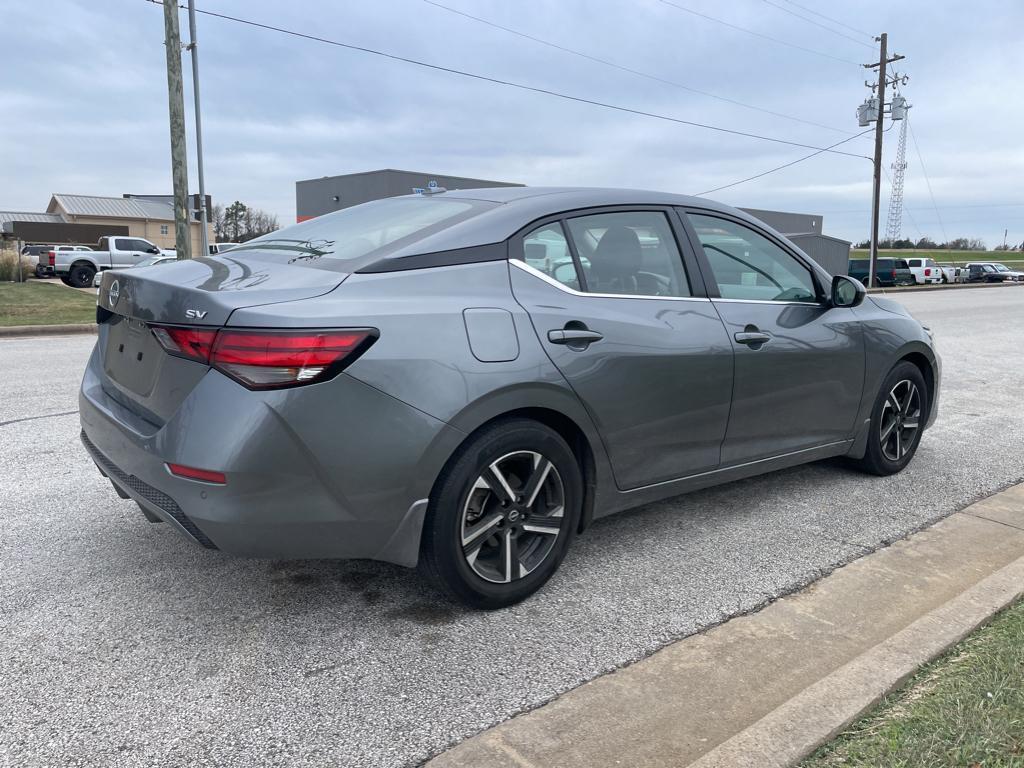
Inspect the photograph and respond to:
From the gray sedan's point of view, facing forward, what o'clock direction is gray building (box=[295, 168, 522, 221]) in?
The gray building is roughly at 10 o'clock from the gray sedan.

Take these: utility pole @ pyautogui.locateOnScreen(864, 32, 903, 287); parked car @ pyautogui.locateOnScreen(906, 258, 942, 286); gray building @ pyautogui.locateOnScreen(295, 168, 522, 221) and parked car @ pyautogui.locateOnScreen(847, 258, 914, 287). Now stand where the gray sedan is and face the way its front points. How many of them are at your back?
0

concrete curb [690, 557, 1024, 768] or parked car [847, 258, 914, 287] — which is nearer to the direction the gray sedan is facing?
the parked car

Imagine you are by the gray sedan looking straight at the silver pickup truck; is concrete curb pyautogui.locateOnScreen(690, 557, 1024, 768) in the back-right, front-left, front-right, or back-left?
back-right

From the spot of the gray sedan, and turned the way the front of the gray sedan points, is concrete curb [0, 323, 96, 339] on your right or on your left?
on your left

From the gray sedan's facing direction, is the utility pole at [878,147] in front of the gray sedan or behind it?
in front

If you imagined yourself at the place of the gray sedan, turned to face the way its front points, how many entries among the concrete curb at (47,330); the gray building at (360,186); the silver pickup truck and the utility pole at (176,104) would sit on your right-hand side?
0

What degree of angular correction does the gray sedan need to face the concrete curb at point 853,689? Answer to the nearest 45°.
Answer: approximately 90° to its right

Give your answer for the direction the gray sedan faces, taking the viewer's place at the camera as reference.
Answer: facing away from the viewer and to the right of the viewer

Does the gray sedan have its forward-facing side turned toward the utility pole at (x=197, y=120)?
no

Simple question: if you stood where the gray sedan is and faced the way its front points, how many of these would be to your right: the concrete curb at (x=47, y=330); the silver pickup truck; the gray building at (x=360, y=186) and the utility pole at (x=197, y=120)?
0

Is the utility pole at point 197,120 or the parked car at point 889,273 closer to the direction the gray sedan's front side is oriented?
the parked car

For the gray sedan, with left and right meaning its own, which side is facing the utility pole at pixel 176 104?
left

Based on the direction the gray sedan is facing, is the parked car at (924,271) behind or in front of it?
in front

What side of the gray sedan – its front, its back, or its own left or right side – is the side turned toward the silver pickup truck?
left

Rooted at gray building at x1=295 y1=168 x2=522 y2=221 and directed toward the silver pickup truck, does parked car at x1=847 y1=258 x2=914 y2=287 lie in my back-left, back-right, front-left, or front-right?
back-left
